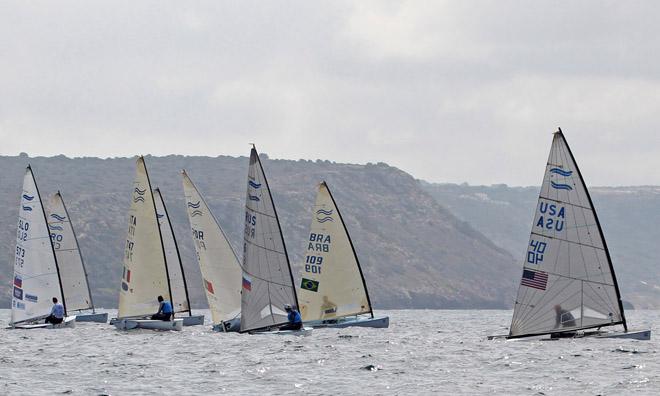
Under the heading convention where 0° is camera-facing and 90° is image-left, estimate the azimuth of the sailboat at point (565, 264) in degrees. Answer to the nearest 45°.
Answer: approximately 270°
